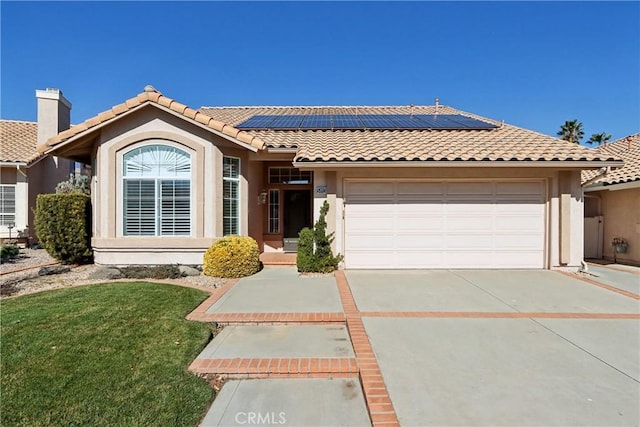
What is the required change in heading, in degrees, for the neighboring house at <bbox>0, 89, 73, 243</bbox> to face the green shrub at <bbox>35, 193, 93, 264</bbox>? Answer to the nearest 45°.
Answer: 0° — it already faces it

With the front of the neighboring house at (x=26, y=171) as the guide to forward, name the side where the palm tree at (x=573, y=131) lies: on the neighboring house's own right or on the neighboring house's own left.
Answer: on the neighboring house's own left

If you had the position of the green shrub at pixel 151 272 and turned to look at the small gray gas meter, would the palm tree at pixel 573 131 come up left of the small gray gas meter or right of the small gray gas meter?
left

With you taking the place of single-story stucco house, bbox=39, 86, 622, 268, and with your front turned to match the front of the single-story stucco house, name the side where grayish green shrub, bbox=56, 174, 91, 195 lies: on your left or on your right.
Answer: on your right

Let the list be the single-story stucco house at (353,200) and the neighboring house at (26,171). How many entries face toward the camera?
2

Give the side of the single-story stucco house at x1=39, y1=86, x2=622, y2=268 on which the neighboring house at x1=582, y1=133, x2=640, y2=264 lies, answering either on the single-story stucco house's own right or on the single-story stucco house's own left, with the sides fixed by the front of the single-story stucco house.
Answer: on the single-story stucco house's own left

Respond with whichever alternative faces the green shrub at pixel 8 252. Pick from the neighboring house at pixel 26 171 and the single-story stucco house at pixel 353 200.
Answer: the neighboring house

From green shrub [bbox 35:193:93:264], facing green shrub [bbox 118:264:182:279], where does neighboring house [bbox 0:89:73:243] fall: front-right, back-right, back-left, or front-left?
back-left

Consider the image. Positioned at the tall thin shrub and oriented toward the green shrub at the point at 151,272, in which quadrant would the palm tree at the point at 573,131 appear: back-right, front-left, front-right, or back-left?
back-right

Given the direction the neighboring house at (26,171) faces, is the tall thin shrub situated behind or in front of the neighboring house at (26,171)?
in front

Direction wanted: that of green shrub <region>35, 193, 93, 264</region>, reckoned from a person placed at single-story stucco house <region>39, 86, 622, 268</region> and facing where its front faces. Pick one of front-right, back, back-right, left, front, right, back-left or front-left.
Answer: right

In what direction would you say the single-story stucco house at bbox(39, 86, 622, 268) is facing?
toward the camera

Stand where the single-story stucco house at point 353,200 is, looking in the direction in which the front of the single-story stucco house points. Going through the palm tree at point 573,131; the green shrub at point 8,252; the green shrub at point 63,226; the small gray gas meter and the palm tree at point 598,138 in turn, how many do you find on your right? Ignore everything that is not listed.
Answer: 2

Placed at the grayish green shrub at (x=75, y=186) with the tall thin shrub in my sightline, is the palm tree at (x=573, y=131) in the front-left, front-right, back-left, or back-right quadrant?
front-left

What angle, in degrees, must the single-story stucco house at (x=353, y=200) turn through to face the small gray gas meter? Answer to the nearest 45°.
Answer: approximately 90° to its left
